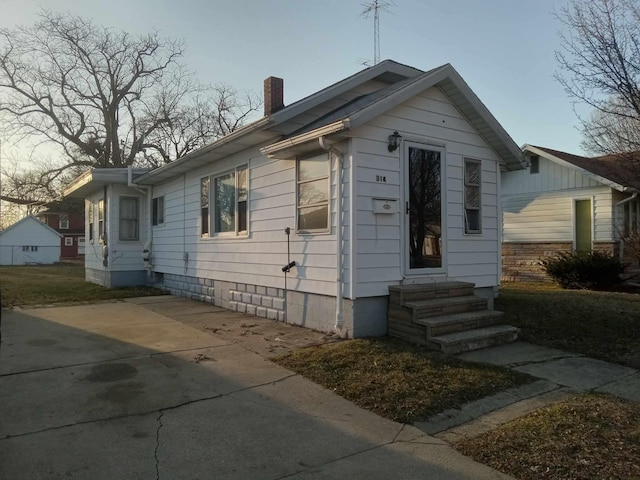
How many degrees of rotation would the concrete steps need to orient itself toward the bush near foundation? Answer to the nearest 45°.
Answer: approximately 90° to its left

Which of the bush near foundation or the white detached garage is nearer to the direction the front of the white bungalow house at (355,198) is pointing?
the bush near foundation

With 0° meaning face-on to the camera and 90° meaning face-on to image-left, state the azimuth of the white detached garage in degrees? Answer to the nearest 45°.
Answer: approximately 0°

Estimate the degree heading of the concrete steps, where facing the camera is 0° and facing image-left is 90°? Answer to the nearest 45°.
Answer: approximately 315°

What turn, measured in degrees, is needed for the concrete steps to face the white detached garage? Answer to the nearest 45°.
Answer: approximately 180°

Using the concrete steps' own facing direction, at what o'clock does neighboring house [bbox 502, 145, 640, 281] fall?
The neighboring house is roughly at 8 o'clock from the concrete steps.

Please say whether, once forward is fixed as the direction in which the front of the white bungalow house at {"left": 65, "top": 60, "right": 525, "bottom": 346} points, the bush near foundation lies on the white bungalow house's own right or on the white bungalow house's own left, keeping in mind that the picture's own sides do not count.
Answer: on the white bungalow house's own left

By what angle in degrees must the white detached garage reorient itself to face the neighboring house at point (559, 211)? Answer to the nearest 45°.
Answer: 0° — it already faces it

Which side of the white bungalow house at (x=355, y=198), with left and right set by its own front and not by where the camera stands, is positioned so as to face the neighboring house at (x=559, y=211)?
left
